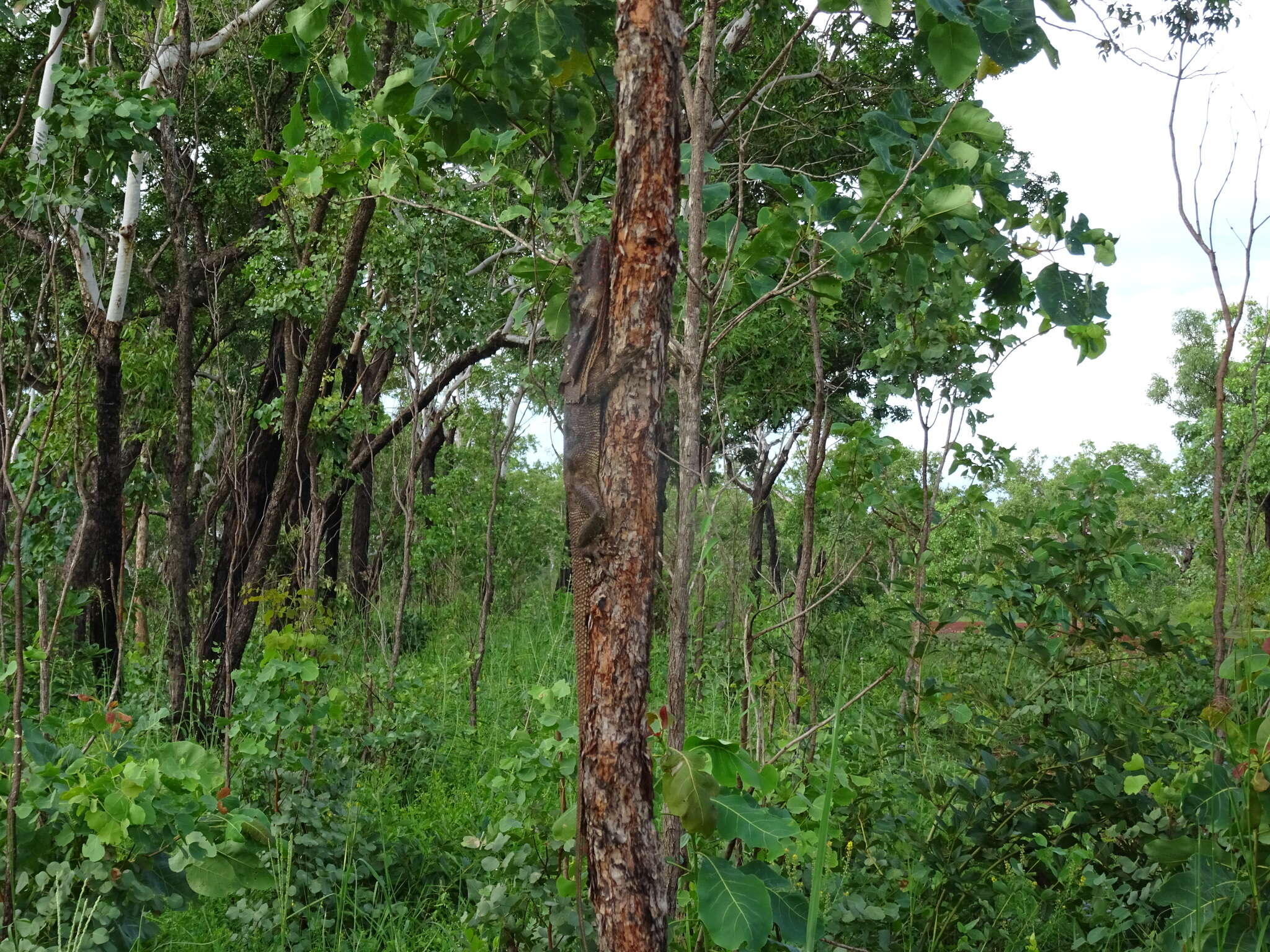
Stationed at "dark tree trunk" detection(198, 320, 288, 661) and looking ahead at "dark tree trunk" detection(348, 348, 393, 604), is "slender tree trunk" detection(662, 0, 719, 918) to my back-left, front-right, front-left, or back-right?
back-right

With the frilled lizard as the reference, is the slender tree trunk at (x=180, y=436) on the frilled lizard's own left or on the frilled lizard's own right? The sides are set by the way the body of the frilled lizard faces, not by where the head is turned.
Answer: on the frilled lizard's own left

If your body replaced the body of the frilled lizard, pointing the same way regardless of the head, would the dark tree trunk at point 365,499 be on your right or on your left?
on your left
